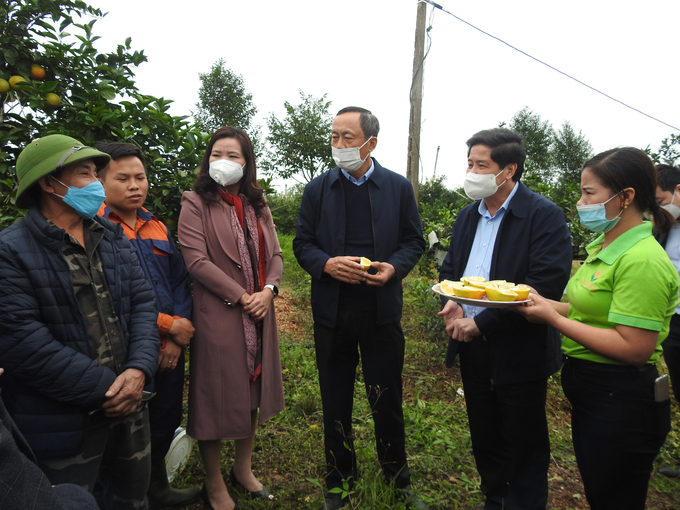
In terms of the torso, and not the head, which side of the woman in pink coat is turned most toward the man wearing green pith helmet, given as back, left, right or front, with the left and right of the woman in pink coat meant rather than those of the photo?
right

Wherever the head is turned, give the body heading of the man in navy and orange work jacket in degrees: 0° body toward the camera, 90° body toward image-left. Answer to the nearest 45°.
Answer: approximately 315°

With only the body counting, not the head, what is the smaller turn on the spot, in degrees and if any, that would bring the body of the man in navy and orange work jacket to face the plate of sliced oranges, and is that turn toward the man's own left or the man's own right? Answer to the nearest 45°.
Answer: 0° — they already face it

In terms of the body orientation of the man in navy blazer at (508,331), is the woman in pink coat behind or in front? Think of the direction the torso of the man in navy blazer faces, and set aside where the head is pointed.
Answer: in front

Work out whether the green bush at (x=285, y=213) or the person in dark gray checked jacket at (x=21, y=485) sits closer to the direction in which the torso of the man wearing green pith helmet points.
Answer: the person in dark gray checked jacket

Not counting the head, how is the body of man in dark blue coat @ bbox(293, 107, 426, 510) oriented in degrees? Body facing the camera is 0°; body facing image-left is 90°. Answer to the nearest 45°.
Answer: approximately 0°

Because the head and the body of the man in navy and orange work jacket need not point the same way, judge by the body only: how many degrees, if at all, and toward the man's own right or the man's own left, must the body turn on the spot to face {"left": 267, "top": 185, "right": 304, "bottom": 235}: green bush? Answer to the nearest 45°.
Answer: approximately 135° to the man's own left

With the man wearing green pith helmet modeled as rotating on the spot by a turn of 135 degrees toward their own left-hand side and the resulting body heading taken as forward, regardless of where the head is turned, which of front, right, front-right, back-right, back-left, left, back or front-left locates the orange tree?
front

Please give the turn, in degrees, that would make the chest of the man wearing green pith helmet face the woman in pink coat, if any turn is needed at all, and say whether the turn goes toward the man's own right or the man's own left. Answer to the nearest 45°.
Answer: approximately 90° to the man's own left

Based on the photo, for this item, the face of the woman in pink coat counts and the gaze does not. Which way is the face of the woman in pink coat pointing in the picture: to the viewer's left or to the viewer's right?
to the viewer's right

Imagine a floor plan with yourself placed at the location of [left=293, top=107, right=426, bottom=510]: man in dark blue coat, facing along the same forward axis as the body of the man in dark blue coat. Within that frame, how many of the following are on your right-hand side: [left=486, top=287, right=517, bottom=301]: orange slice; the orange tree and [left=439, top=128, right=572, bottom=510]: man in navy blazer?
1
